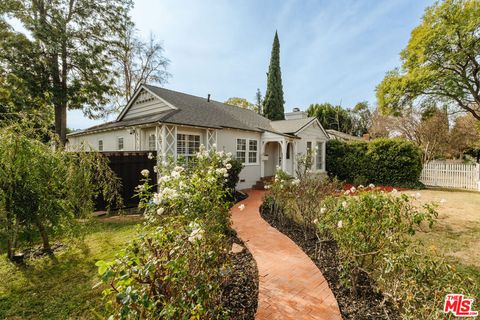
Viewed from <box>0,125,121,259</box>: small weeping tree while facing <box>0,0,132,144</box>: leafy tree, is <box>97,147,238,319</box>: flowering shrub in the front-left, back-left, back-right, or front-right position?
back-right

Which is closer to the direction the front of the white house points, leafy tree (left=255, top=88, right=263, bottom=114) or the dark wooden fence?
the dark wooden fence

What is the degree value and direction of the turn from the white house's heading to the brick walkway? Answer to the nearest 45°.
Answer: approximately 45° to its right

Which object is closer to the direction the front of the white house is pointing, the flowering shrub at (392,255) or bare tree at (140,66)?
the flowering shrub

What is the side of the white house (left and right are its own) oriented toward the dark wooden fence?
right

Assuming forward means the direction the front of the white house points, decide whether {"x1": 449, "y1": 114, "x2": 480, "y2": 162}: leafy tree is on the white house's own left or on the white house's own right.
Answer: on the white house's own left

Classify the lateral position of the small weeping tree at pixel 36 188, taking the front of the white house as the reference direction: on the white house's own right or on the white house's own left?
on the white house's own right

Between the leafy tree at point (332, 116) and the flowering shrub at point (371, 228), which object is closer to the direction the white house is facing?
the flowering shrub

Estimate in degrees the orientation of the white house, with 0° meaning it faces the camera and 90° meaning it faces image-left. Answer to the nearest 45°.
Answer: approximately 315°
